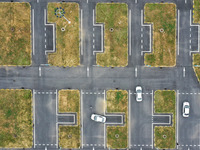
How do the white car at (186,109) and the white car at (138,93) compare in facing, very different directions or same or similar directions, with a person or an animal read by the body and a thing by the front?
same or similar directions
